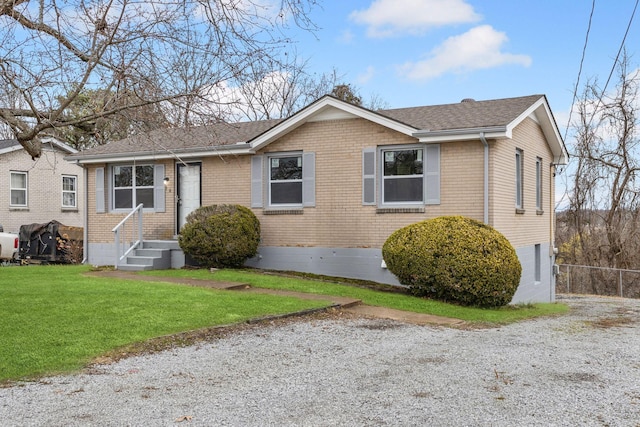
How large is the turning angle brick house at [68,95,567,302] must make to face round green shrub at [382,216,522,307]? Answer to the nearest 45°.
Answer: approximately 90° to its left

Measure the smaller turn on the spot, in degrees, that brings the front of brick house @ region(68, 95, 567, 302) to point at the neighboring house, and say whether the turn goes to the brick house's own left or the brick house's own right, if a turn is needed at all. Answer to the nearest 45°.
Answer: approximately 90° to the brick house's own right

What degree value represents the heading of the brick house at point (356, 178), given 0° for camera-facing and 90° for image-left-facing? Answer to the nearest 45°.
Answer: approximately 45°
